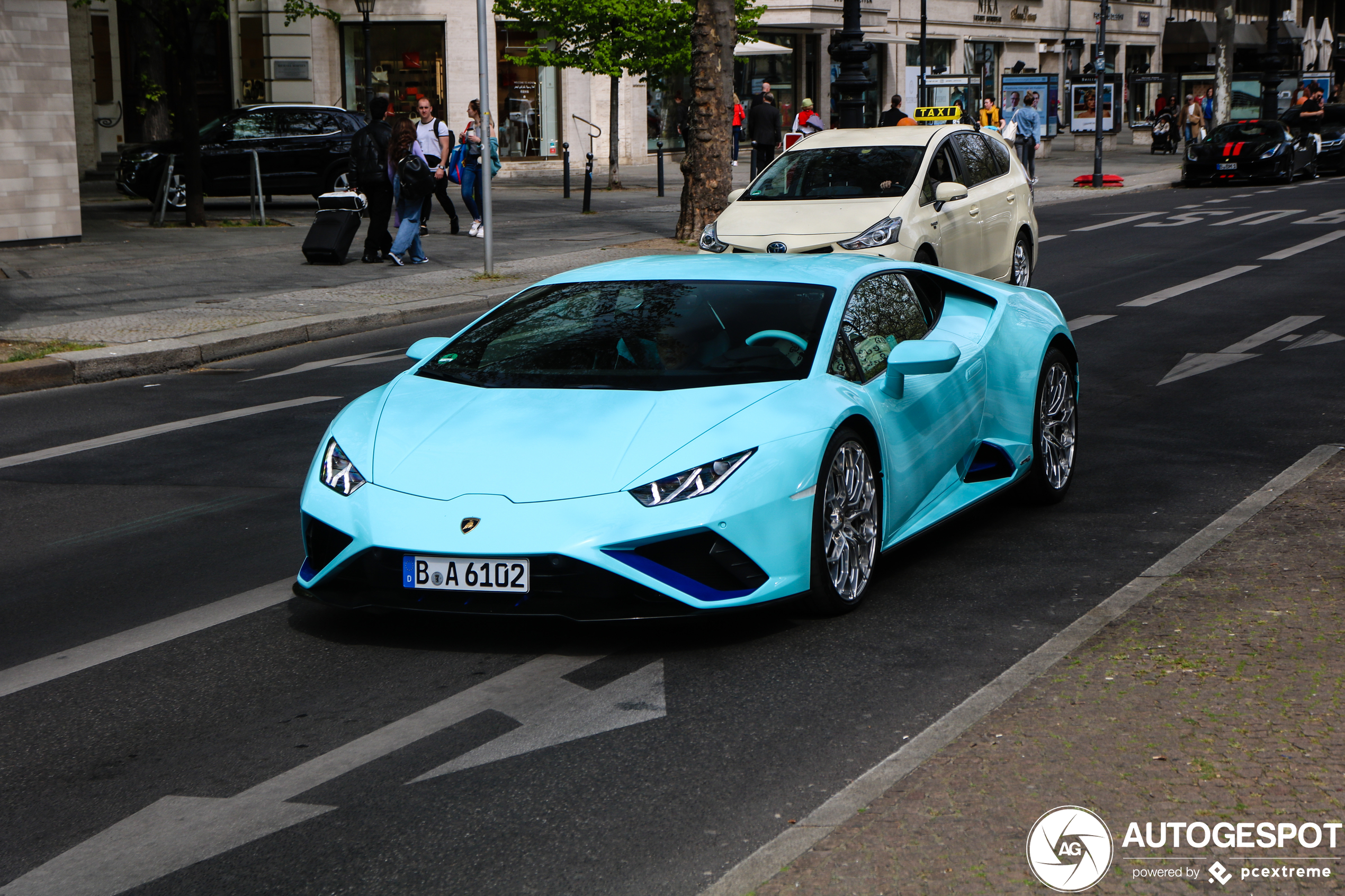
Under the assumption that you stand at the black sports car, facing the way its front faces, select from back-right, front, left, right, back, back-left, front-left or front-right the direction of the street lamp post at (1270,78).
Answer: back-right

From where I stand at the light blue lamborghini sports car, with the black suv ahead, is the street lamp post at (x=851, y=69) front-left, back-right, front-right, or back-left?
front-right

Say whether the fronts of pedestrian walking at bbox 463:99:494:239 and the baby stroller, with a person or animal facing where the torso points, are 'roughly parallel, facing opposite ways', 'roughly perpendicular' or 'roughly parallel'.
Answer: roughly parallel

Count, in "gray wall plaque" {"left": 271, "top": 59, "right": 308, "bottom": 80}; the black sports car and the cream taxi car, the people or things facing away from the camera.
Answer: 0

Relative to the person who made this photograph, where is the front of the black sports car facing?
facing the viewer and to the left of the viewer

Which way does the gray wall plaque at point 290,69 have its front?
toward the camera

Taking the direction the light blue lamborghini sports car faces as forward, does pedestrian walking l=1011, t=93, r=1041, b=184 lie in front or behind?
behind

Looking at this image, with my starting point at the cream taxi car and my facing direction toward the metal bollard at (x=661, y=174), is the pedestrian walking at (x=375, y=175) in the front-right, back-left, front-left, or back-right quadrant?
front-left
